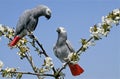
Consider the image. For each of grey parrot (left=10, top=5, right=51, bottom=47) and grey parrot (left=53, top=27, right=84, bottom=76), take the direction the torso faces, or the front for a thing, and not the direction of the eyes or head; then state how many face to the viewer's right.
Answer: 1

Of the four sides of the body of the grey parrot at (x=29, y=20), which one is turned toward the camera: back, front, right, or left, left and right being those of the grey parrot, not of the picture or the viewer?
right

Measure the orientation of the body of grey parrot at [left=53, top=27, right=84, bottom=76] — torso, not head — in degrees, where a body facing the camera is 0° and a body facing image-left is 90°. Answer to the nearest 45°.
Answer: approximately 45°
